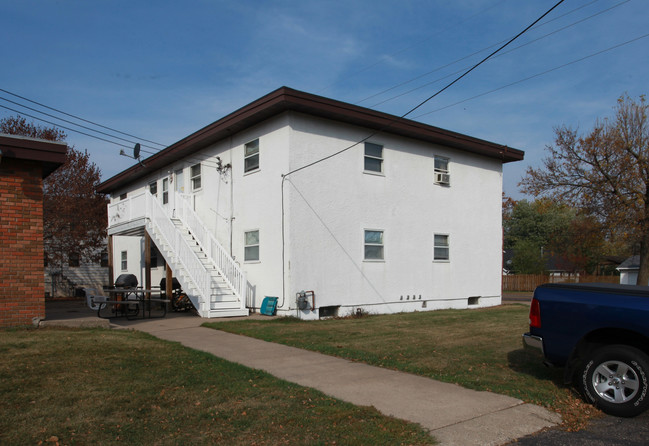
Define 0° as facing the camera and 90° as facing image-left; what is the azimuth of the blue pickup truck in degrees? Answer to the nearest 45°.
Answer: approximately 270°

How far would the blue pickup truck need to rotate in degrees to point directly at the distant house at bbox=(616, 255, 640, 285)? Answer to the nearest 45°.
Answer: approximately 90° to its left

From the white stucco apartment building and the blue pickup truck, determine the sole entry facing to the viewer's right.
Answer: the blue pickup truck

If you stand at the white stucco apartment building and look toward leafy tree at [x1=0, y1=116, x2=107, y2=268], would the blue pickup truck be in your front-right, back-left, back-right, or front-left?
back-left

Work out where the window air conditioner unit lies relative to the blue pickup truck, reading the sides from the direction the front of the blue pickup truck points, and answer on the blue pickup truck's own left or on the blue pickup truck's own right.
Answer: on the blue pickup truck's own left

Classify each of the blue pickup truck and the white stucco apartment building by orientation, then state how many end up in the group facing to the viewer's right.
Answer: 1
